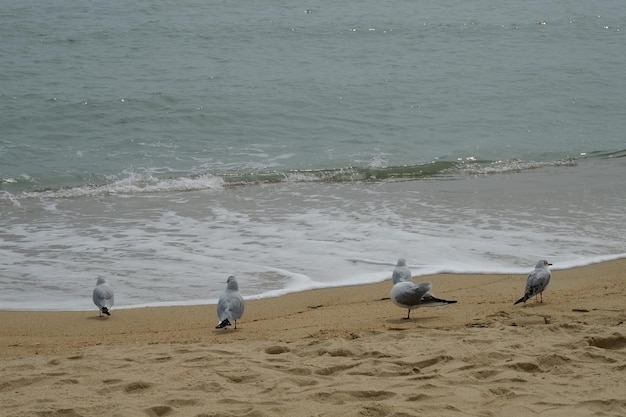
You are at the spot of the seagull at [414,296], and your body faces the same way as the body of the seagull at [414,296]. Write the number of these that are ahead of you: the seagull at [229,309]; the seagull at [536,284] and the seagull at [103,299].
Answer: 2

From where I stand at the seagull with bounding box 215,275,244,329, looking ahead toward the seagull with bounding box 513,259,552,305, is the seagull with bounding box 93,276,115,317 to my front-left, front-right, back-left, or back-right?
back-left

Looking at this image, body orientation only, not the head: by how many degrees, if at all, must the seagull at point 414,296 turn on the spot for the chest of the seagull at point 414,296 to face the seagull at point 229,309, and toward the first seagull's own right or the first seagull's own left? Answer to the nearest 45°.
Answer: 0° — it already faces it

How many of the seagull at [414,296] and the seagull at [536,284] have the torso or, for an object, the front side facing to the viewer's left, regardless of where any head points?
1

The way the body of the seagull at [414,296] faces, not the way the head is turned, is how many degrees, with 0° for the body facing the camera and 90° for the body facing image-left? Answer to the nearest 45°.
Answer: approximately 90°

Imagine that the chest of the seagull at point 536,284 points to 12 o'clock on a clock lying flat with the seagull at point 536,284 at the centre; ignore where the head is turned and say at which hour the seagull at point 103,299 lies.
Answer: the seagull at point 103,299 is roughly at 7 o'clock from the seagull at point 536,284.

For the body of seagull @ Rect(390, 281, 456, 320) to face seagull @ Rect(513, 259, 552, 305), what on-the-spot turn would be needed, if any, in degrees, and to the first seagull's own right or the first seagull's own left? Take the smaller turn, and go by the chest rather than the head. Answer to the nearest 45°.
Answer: approximately 180°

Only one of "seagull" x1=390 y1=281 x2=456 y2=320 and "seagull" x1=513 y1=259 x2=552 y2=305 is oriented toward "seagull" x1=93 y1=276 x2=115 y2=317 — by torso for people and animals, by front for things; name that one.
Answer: "seagull" x1=390 y1=281 x2=456 y2=320

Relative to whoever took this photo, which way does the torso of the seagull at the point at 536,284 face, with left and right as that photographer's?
facing away from the viewer and to the right of the viewer

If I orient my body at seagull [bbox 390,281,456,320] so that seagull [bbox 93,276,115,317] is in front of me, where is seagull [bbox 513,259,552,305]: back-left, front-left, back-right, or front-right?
back-right

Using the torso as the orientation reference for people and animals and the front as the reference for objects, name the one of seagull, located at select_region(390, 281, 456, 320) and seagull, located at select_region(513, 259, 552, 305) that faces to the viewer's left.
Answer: seagull, located at select_region(390, 281, 456, 320)

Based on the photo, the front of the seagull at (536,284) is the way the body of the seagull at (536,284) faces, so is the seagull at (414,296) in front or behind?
behind
